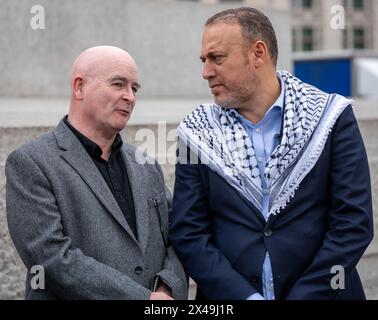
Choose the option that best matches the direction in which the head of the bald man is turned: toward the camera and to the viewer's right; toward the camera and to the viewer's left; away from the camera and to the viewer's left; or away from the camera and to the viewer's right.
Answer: toward the camera and to the viewer's right

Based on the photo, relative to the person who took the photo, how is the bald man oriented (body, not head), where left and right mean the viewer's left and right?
facing the viewer and to the right of the viewer
